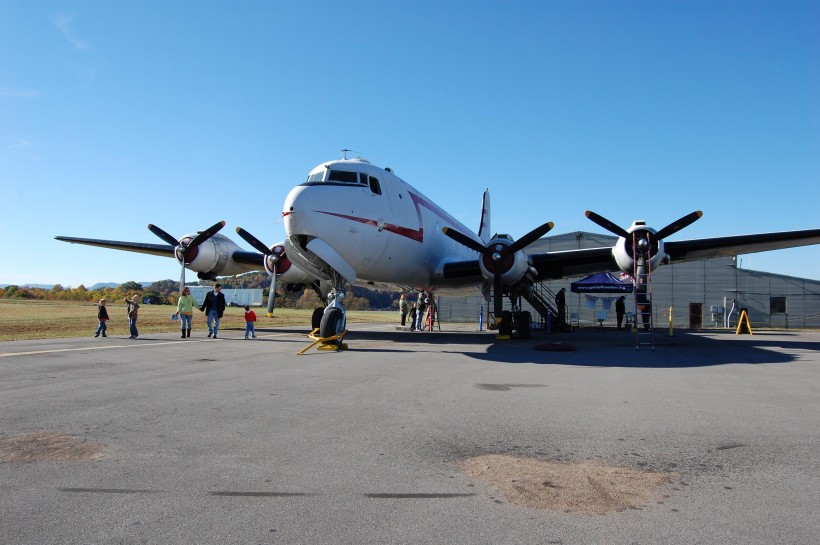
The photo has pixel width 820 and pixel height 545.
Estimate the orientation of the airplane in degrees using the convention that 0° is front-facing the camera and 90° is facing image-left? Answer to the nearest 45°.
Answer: approximately 45°

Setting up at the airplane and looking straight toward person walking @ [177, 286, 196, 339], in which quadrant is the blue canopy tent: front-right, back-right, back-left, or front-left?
back-right

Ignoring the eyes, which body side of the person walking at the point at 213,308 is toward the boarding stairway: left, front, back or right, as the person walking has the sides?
left

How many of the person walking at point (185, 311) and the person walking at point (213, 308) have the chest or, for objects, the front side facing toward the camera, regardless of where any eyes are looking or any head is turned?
2

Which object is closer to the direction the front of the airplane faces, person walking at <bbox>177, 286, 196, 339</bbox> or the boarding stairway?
the person walking

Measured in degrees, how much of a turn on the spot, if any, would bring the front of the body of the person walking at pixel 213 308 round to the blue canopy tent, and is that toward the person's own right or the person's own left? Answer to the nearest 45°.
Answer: approximately 90° to the person's own left

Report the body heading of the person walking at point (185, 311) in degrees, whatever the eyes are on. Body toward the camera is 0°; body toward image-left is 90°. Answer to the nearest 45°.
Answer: approximately 0°

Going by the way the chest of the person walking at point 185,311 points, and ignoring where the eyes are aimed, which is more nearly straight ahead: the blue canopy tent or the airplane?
the airplane

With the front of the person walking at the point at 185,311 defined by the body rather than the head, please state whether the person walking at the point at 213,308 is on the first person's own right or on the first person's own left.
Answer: on the first person's own left
